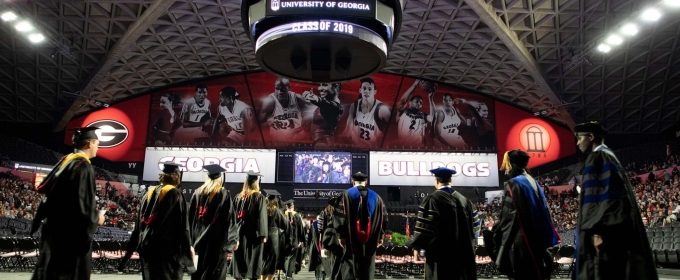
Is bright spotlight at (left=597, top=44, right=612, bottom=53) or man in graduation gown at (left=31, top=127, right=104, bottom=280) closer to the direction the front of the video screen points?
the man in graduation gown

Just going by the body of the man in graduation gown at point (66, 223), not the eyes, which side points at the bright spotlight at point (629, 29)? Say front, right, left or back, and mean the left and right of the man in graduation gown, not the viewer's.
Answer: front

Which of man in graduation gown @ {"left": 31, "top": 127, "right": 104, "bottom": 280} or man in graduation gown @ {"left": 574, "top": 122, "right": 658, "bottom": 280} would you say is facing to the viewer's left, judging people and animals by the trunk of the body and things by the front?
man in graduation gown @ {"left": 574, "top": 122, "right": 658, "bottom": 280}

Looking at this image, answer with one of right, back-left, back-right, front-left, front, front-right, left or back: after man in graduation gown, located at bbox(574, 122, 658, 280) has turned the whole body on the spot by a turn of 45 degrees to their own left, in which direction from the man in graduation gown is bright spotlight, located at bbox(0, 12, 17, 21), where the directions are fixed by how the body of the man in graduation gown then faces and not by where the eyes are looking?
front-right

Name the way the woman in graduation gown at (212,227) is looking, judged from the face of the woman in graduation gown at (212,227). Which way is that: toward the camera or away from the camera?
away from the camera

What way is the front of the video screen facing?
toward the camera

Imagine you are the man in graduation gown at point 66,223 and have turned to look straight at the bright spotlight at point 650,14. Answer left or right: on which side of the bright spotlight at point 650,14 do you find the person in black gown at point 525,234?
right

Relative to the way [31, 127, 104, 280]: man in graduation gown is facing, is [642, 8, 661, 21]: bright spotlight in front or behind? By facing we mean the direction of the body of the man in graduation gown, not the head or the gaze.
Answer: in front

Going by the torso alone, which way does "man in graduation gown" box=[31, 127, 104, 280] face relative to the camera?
to the viewer's right

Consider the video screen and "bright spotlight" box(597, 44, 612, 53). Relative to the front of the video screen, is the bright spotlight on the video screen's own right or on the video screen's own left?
on the video screen's own left

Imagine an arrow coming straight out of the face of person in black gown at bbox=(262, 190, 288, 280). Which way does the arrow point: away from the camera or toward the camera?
away from the camera

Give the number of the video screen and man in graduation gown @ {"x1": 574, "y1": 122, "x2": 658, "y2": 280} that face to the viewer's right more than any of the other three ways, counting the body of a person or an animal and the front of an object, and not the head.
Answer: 0

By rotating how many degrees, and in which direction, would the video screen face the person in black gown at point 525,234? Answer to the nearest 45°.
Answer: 0° — it already faces them

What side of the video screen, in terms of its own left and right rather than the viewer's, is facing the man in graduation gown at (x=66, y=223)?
front

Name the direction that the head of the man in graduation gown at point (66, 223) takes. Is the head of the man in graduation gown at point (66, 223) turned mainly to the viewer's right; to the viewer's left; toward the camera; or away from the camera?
to the viewer's right

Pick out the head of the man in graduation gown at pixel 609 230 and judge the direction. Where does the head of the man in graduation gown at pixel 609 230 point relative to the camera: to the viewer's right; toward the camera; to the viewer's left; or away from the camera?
to the viewer's left
